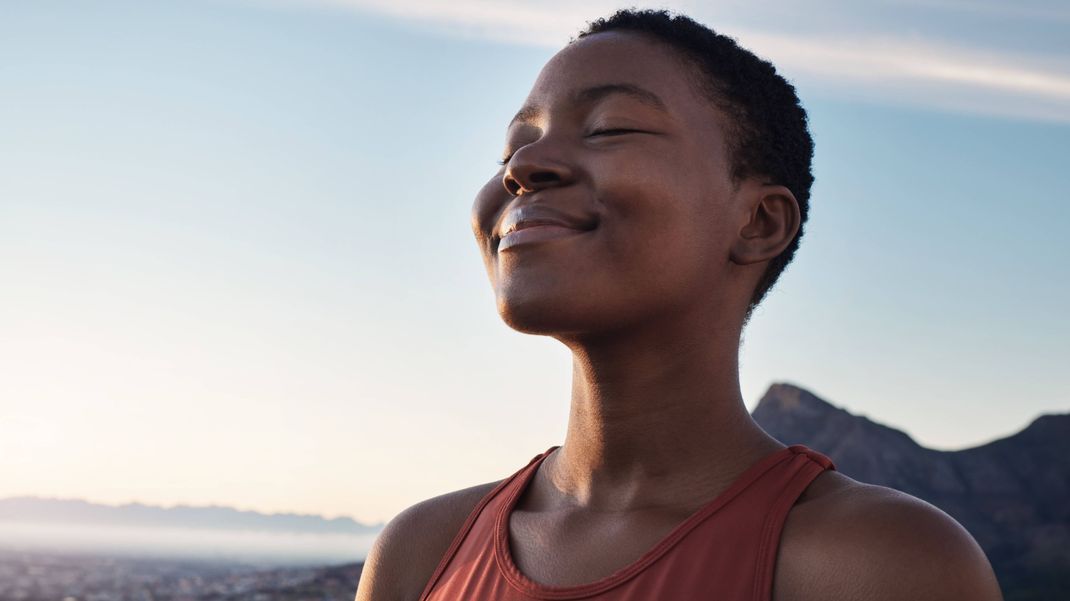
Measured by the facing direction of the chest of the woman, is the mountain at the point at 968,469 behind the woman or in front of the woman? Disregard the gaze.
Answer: behind

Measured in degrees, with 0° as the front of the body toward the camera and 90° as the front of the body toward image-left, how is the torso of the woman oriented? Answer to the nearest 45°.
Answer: approximately 45°
